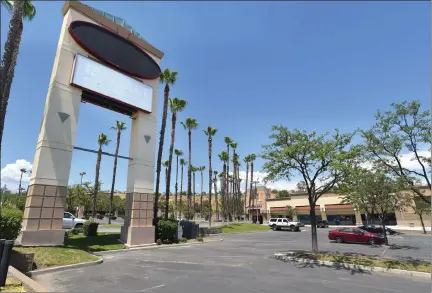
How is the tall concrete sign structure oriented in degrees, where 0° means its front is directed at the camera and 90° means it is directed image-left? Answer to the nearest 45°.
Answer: approximately 315°

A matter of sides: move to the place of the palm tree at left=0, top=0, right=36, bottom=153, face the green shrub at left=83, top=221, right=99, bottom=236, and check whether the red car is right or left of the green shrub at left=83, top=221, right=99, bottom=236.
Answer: right

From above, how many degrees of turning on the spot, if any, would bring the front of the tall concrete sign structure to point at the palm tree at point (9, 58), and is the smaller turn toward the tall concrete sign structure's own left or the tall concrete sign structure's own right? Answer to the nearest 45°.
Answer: approximately 90° to the tall concrete sign structure's own right

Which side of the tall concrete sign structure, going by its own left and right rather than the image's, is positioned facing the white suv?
left
